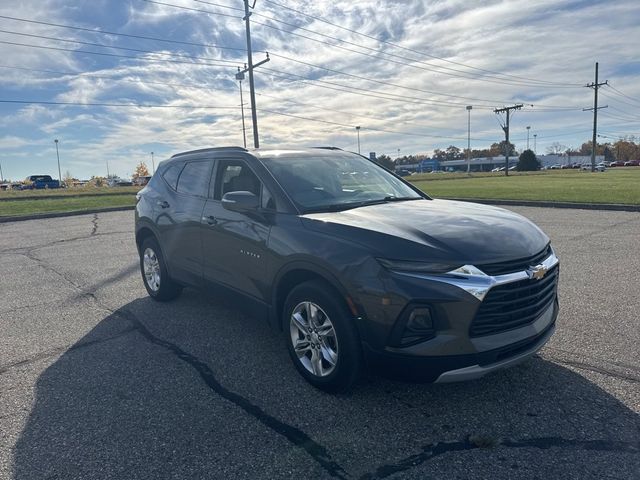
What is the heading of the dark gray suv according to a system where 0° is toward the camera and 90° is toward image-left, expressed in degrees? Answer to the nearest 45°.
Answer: approximately 315°

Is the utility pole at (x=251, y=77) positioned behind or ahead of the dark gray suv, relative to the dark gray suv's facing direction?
behind
